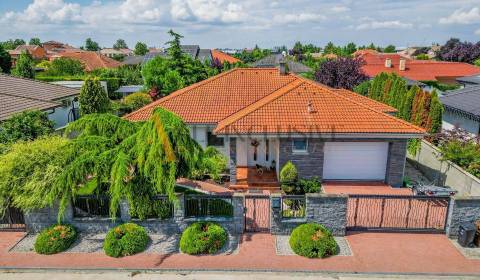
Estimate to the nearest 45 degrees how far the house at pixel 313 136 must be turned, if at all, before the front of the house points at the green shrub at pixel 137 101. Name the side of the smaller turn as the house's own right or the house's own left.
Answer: approximately 135° to the house's own right

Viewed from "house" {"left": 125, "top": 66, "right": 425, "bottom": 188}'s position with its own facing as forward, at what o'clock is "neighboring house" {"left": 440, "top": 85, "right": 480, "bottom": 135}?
The neighboring house is roughly at 8 o'clock from the house.

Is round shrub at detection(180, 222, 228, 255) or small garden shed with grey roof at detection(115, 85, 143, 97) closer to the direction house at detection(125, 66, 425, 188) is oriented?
the round shrub

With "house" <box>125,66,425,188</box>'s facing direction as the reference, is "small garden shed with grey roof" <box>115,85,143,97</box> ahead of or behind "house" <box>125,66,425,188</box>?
behind

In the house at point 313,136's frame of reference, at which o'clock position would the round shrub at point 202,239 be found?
The round shrub is roughly at 1 o'clock from the house.

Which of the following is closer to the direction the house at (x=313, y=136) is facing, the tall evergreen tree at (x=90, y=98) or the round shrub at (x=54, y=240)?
the round shrub

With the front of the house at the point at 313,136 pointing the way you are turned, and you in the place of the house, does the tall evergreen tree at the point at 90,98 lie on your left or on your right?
on your right

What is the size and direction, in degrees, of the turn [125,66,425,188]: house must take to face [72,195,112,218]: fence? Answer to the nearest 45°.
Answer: approximately 45° to its right

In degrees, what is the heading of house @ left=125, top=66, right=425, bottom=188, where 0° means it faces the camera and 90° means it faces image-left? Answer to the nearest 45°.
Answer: approximately 0°

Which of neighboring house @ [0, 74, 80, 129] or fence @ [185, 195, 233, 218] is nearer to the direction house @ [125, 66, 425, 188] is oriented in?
the fence

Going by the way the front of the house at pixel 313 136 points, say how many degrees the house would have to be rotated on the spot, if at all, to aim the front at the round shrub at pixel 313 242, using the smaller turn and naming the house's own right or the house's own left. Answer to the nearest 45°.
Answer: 0° — it already faces it
